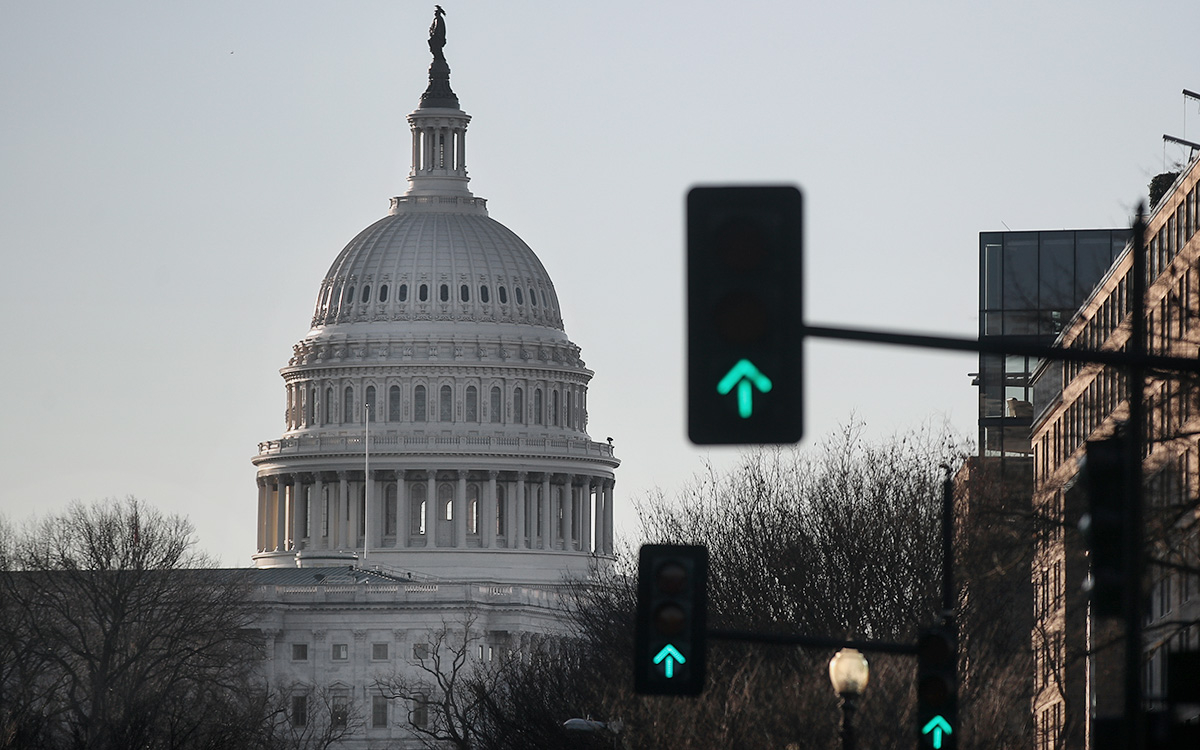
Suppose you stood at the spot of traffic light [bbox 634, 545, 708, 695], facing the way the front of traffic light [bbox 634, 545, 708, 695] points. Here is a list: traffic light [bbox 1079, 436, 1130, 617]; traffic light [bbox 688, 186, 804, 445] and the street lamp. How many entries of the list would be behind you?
1

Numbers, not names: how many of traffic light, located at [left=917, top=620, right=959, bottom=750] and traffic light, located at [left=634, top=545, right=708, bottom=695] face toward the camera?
2

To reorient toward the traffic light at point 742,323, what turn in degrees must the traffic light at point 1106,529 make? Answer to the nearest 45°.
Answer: approximately 45° to its left

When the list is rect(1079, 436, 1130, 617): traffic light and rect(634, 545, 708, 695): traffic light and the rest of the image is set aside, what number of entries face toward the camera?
1

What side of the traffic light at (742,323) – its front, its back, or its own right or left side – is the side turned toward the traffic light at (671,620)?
back

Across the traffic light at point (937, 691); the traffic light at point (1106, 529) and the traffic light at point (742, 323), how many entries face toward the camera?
2

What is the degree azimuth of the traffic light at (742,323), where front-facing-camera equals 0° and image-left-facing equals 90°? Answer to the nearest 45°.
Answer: approximately 0°
